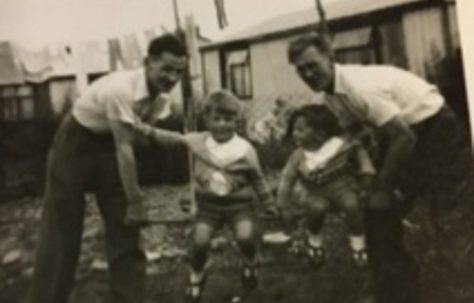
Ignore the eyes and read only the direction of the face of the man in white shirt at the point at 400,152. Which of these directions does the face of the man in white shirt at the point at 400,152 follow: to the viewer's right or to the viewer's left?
to the viewer's left

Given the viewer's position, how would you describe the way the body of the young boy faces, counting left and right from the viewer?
facing the viewer

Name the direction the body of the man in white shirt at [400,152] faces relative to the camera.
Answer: to the viewer's left

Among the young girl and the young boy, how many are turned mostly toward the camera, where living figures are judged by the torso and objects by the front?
2
